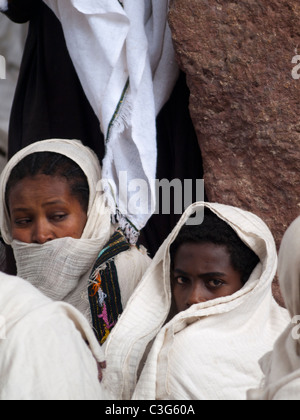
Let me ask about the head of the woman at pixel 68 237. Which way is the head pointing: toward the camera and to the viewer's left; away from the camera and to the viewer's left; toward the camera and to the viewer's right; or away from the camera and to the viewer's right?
toward the camera and to the viewer's left

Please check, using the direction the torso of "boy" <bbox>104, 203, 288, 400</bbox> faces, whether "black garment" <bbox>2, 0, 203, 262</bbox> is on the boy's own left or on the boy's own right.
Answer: on the boy's own right

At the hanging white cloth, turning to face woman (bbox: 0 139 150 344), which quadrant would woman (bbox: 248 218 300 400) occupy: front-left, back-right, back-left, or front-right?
front-left

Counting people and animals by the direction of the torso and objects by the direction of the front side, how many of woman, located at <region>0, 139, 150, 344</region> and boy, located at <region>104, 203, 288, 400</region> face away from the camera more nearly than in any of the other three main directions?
0

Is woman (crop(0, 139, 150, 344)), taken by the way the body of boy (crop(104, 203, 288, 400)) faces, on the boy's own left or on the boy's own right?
on the boy's own right

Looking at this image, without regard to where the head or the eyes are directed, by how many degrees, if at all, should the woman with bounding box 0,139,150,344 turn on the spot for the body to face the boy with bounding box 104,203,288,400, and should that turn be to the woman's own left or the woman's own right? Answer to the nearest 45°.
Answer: approximately 90° to the woman's own left

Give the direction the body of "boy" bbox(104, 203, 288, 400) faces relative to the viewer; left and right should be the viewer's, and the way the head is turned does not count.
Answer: facing the viewer and to the left of the viewer
